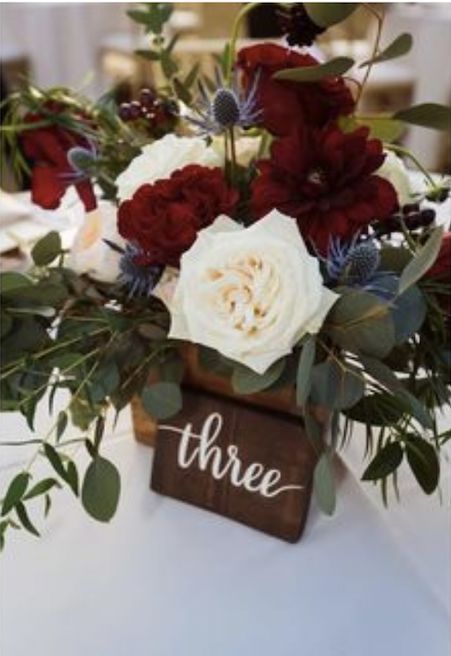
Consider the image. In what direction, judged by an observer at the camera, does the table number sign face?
facing the viewer and to the left of the viewer
